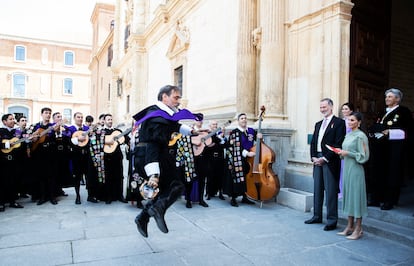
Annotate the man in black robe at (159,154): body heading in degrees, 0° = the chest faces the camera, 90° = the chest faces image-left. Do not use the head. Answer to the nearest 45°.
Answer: approximately 270°

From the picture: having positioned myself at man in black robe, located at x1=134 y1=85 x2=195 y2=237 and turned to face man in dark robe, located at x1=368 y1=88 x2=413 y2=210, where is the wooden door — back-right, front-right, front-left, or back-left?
front-left

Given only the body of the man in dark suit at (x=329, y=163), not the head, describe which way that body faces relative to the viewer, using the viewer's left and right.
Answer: facing the viewer and to the left of the viewer

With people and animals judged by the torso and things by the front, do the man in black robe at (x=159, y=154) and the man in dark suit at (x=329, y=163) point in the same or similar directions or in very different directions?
very different directions

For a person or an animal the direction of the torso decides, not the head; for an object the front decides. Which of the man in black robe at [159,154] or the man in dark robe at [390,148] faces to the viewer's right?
the man in black robe

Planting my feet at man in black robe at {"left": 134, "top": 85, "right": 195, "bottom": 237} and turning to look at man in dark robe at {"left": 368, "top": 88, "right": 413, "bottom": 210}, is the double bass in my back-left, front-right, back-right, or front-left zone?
front-left

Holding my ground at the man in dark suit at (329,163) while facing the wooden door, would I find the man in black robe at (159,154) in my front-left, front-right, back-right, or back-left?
back-left

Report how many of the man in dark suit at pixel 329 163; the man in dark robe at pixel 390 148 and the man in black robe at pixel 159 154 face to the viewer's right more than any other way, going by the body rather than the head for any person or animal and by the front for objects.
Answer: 1

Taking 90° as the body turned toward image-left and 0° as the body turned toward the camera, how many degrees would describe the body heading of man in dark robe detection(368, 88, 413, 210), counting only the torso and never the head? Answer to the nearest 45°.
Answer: approximately 45°

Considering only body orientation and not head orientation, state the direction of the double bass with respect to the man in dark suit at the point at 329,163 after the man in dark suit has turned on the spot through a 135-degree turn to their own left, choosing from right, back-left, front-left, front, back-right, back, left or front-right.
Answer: back-left

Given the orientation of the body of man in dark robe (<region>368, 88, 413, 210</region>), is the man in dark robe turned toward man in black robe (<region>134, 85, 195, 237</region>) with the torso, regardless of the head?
yes

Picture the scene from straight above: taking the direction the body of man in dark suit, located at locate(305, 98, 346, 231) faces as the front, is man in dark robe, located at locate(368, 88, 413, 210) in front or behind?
behind

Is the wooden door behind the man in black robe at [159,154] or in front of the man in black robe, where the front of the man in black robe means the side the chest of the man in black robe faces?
in front

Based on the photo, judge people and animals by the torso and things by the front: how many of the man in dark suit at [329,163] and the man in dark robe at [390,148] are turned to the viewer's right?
0

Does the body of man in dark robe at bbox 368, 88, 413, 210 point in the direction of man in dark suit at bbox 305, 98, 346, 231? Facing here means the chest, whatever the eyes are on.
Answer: yes

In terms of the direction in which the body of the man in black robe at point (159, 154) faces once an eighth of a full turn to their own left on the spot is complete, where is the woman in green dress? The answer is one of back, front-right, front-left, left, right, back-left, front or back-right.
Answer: front-right
